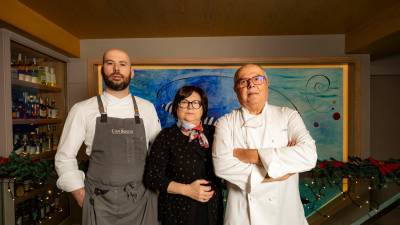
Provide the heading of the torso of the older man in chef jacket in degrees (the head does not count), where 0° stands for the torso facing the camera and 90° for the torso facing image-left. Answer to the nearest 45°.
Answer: approximately 0°

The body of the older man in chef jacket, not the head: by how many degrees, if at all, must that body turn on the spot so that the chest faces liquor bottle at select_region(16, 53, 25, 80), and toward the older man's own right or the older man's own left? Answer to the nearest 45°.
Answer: approximately 90° to the older man's own right

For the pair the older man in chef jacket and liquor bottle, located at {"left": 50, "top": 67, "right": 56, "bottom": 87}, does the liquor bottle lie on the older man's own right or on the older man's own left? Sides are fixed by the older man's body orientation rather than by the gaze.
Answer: on the older man's own right

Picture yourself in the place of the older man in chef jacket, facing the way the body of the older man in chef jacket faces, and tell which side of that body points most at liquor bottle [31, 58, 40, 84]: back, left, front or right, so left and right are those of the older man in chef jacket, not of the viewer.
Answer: right

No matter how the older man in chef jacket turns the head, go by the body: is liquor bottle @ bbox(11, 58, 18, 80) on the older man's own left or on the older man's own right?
on the older man's own right
